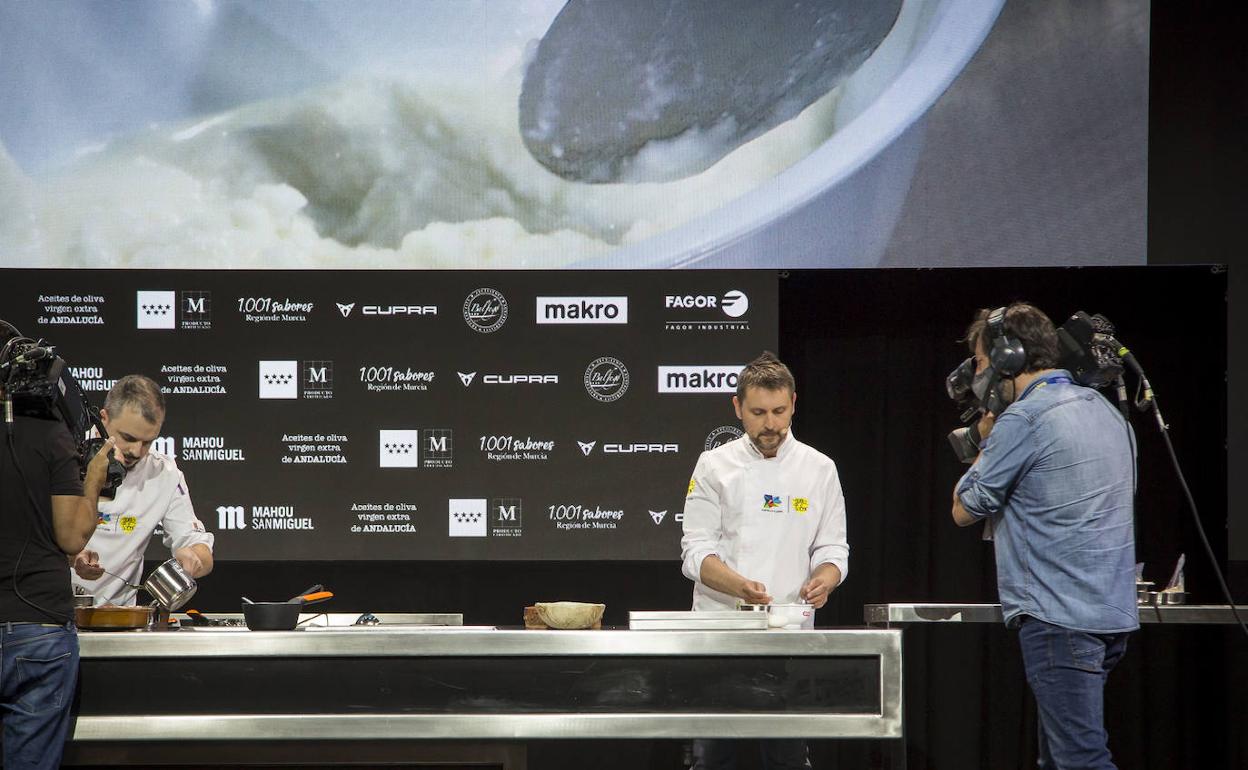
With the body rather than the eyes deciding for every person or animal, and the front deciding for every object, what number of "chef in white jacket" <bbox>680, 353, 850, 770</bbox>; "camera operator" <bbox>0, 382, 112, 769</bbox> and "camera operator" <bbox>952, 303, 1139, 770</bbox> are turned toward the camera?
1

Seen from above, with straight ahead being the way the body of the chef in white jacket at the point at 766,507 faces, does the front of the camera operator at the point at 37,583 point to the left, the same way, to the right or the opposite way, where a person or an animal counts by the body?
the opposite way

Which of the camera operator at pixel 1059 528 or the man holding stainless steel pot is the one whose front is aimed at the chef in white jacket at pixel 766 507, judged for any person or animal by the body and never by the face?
the camera operator

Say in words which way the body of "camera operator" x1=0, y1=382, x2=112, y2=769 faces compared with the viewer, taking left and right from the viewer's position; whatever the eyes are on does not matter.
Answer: facing away from the viewer and to the right of the viewer

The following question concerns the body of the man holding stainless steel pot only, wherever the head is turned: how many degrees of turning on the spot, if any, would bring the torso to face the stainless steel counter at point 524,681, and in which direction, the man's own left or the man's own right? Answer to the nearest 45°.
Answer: approximately 90° to the man's own left

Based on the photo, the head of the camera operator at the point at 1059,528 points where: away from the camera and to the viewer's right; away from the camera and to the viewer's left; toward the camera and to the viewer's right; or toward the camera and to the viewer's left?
away from the camera and to the viewer's left

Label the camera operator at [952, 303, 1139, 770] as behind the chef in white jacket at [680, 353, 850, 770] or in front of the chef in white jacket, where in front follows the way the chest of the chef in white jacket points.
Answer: in front

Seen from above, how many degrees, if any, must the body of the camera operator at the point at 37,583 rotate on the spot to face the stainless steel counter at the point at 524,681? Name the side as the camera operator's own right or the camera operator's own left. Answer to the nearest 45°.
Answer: approximately 45° to the camera operator's own right
